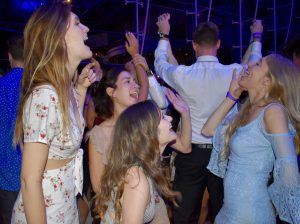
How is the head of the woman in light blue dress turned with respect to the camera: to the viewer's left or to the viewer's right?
to the viewer's left

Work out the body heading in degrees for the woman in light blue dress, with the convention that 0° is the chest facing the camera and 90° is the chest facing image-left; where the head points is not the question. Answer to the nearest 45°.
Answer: approximately 45°

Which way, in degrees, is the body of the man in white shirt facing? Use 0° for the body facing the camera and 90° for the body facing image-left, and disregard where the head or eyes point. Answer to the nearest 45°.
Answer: approximately 180°

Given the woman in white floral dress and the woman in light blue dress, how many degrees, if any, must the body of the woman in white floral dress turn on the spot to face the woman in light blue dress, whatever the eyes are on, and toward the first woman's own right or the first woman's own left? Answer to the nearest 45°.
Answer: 0° — they already face them

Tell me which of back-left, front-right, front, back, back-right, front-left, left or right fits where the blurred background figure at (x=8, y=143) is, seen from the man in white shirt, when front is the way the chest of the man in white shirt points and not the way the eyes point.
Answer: back-left

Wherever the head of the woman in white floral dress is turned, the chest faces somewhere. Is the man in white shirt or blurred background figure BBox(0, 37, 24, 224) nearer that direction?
the man in white shirt

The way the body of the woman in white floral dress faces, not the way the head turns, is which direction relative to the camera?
to the viewer's right

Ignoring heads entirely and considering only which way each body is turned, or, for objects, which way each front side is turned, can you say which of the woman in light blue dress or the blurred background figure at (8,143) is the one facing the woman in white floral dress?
the woman in light blue dress

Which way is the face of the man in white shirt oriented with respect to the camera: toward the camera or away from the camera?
away from the camera

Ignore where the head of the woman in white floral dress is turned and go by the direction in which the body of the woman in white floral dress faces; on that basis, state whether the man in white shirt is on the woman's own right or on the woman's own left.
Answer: on the woman's own left

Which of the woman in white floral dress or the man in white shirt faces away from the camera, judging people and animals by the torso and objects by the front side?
the man in white shirt

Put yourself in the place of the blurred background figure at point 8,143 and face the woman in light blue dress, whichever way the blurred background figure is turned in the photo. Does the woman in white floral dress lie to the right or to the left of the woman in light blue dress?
right

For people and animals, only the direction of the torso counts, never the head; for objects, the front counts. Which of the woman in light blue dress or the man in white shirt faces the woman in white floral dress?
the woman in light blue dress

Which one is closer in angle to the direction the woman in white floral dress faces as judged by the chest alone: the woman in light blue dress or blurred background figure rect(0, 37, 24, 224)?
the woman in light blue dress

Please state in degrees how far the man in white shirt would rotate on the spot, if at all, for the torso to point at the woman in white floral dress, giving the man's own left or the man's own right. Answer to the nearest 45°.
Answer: approximately 180°
